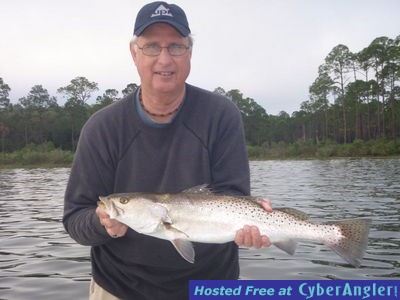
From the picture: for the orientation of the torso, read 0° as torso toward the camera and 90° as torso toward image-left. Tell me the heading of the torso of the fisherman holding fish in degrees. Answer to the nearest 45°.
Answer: approximately 0°
